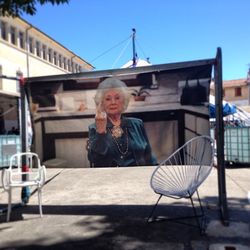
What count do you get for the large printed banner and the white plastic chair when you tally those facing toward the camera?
2

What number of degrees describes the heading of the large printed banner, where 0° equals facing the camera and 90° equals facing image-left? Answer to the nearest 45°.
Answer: approximately 0°

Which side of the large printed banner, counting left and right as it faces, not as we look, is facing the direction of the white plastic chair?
right

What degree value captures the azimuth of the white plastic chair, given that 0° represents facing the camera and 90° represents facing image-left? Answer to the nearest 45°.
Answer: approximately 0°

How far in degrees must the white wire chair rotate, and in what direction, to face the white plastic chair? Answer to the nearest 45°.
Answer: approximately 45° to its right
